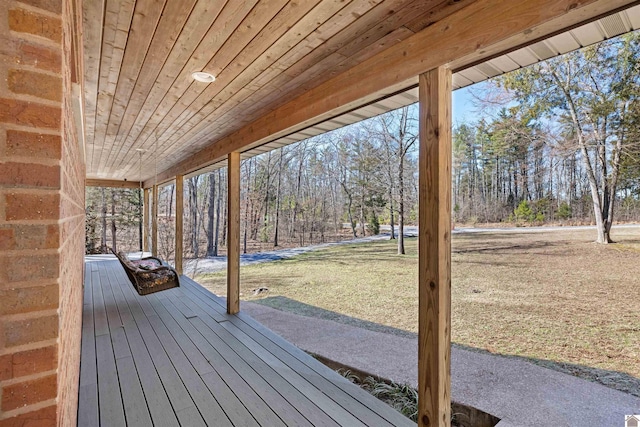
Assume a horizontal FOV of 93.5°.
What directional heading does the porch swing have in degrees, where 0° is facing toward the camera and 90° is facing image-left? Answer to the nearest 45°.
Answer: approximately 270°
